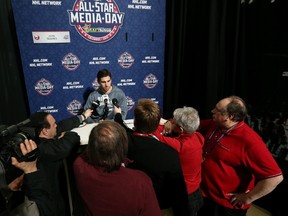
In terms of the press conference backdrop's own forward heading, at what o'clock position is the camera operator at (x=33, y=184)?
The camera operator is roughly at 12 o'clock from the press conference backdrop.

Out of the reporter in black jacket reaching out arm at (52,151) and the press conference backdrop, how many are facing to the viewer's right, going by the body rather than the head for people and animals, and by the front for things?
1

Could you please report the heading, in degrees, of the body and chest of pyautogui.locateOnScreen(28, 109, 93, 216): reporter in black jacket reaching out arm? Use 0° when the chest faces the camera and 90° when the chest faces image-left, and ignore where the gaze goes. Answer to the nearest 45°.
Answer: approximately 270°

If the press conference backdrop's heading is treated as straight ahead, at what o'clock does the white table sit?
The white table is roughly at 12 o'clock from the press conference backdrop.

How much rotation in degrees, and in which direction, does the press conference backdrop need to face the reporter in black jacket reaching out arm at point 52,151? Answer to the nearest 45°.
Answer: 0° — it already faces them

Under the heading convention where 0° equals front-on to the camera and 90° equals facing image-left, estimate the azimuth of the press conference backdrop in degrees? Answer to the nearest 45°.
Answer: approximately 0°

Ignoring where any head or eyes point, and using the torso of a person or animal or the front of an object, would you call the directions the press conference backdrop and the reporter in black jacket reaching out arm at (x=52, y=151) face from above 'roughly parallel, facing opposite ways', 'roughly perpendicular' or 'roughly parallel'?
roughly perpendicular
